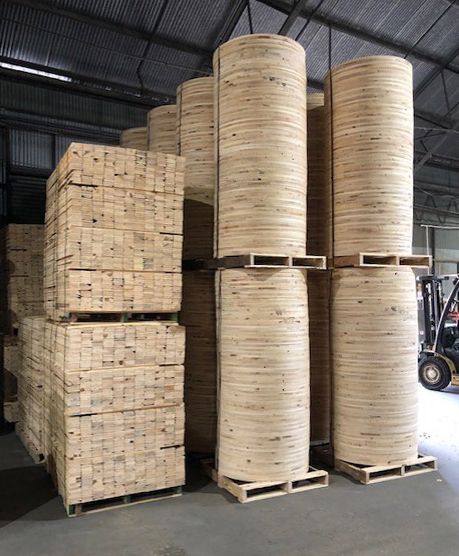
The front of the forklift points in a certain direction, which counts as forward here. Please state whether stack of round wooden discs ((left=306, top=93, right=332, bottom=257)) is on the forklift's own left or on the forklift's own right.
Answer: on the forklift's own left

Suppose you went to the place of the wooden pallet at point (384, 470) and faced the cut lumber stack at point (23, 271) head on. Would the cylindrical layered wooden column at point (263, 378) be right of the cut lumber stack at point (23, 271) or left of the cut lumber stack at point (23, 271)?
left

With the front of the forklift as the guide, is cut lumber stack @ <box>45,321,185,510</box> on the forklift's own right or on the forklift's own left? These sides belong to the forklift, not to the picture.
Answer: on the forklift's own left

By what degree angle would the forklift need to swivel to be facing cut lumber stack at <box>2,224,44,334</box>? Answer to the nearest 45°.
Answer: approximately 45° to its left

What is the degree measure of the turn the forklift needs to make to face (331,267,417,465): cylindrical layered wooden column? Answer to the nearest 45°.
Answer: approximately 90° to its left

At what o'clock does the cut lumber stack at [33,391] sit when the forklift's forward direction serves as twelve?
The cut lumber stack is roughly at 10 o'clock from the forklift.

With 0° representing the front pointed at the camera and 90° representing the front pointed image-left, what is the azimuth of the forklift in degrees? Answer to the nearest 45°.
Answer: approximately 90°

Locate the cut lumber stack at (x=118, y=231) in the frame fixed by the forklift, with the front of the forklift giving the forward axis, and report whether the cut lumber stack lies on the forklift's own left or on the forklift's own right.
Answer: on the forklift's own left
